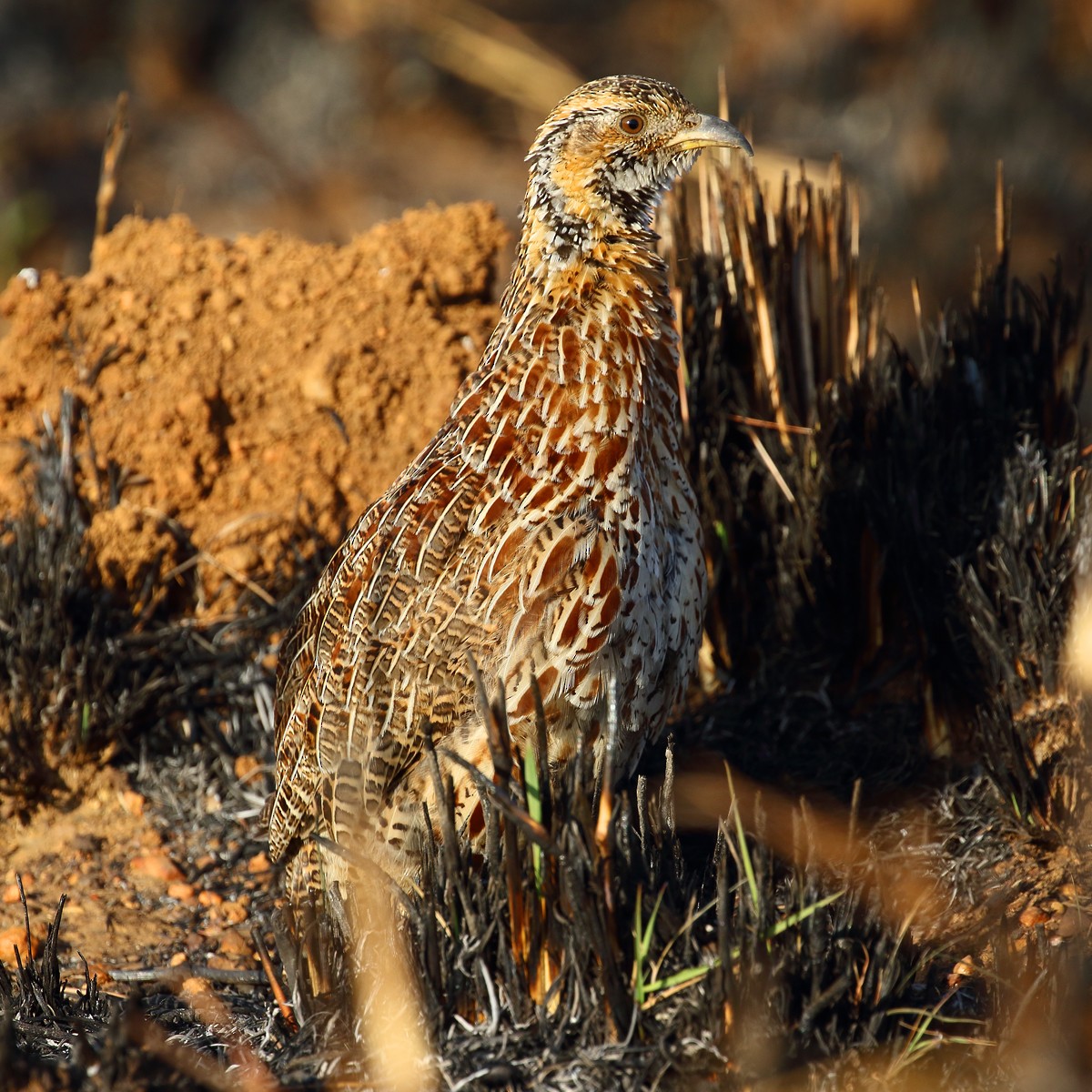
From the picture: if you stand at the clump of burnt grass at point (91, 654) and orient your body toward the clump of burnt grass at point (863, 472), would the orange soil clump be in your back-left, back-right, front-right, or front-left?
front-left

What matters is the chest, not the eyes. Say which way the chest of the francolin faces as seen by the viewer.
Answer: to the viewer's right

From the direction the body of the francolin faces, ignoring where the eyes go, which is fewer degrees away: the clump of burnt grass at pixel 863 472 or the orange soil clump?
the clump of burnt grass

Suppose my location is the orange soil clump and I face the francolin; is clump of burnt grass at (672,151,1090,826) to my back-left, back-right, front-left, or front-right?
front-left

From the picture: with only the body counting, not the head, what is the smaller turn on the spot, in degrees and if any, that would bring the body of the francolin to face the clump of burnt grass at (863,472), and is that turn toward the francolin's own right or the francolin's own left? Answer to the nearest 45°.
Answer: approximately 45° to the francolin's own left
